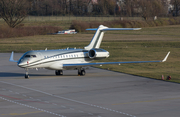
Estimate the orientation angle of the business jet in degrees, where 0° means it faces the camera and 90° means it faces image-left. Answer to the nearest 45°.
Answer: approximately 45°
